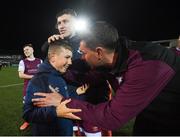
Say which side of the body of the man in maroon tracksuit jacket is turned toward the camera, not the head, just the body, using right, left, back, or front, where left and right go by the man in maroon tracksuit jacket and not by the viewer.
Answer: left

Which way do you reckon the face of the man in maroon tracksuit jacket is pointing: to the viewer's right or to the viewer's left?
to the viewer's left

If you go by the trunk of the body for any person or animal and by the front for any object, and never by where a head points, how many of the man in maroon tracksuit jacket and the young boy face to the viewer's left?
1

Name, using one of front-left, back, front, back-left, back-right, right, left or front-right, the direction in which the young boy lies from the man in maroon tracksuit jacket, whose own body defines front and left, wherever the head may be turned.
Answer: front-right

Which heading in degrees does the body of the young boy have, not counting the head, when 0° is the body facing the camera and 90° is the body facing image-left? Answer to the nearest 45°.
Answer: approximately 315°
